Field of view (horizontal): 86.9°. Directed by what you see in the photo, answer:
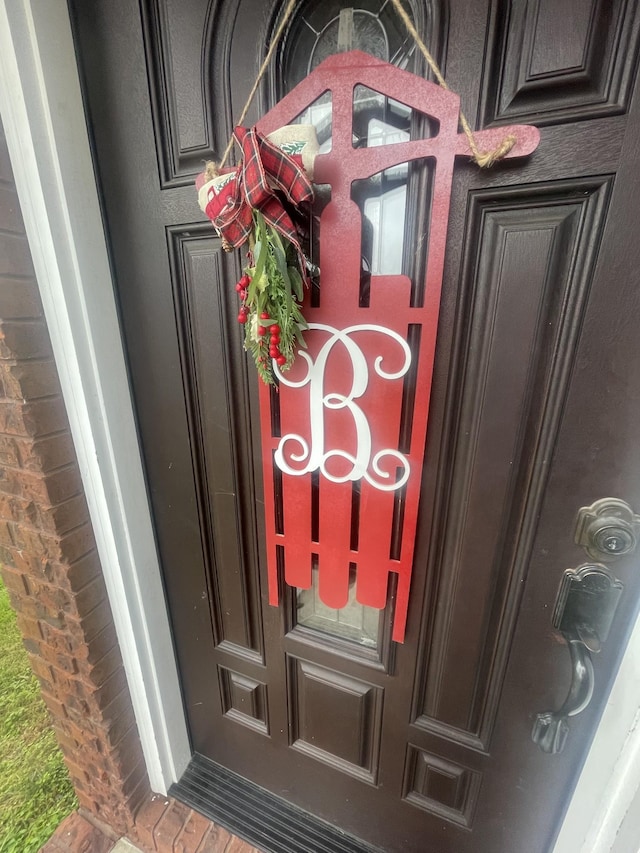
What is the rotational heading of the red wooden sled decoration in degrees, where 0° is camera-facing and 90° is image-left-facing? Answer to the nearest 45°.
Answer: approximately 0°
